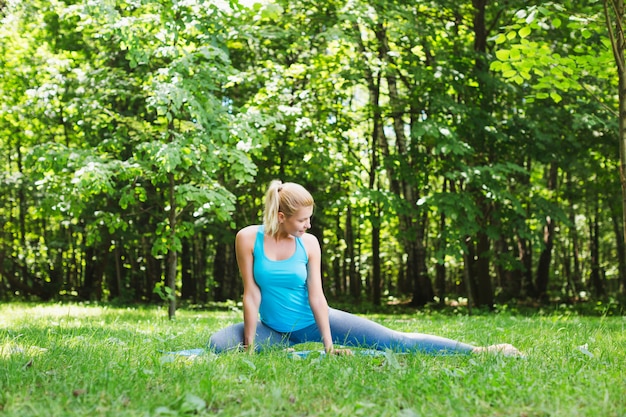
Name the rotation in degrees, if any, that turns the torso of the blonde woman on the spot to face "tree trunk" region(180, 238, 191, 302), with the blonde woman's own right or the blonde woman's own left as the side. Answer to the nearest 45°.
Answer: approximately 180°

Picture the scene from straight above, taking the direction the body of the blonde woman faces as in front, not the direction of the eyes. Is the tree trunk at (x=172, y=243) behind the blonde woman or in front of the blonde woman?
behind

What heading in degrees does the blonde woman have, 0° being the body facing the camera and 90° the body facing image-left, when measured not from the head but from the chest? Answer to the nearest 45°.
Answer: approximately 0°
